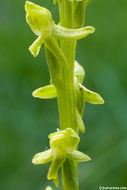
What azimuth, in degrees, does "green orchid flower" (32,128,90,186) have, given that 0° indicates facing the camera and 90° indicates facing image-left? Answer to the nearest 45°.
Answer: approximately 0°
